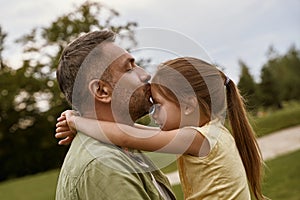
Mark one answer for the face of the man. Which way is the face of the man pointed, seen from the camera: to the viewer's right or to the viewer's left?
to the viewer's right

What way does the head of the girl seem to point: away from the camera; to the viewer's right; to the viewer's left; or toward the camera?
to the viewer's left

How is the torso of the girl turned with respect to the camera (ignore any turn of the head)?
to the viewer's left

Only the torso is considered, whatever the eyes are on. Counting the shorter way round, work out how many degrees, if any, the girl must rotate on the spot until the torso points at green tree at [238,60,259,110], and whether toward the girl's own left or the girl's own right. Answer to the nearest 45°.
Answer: approximately 90° to the girl's own right

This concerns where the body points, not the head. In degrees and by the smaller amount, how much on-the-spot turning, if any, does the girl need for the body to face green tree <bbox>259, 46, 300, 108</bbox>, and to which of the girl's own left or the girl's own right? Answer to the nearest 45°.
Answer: approximately 90° to the girl's own right

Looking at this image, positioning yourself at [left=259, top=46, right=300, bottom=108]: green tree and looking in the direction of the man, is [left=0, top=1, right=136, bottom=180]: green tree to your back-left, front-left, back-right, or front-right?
front-right

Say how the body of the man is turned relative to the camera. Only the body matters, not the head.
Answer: to the viewer's right

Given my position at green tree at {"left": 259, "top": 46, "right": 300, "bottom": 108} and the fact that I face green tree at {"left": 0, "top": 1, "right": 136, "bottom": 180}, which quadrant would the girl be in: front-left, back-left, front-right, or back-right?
front-left
